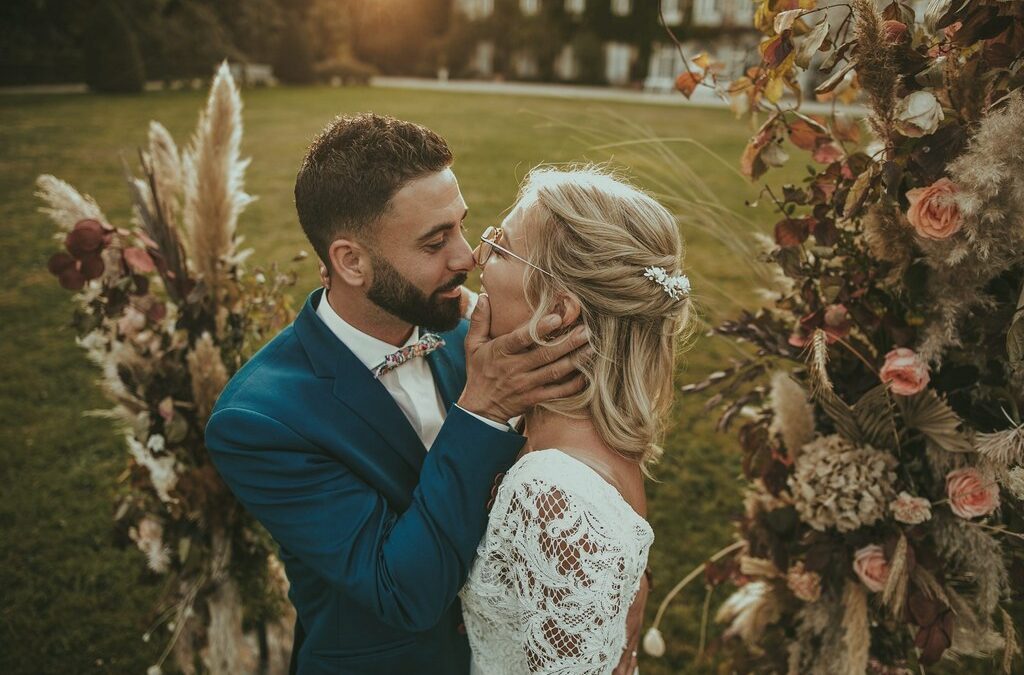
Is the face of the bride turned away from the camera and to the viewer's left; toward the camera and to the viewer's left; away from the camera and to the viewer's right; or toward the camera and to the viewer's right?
away from the camera and to the viewer's left

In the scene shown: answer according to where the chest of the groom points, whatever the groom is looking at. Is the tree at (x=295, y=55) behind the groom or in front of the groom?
behind

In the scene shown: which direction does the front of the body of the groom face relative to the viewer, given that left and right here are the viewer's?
facing the viewer and to the right of the viewer

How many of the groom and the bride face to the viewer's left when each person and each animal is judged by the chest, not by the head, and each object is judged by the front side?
1

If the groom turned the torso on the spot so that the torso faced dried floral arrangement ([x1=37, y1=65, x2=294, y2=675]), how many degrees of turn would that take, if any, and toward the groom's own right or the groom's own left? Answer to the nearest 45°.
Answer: approximately 180°

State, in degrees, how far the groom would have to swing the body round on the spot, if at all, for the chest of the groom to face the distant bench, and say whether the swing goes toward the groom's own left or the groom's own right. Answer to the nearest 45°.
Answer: approximately 135° to the groom's own left

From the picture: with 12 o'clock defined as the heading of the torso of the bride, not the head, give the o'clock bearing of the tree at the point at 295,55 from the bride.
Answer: The tree is roughly at 2 o'clock from the bride.

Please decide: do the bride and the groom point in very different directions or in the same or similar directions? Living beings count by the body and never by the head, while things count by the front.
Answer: very different directions

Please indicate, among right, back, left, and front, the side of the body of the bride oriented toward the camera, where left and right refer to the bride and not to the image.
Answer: left

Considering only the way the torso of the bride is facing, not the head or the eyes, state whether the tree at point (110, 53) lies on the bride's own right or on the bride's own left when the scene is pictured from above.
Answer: on the bride's own right

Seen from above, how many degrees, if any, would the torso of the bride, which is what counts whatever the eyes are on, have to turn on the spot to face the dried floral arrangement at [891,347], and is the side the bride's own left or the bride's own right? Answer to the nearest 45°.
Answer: approximately 180°

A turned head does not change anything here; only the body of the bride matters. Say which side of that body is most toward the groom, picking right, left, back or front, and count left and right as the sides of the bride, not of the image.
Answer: front
